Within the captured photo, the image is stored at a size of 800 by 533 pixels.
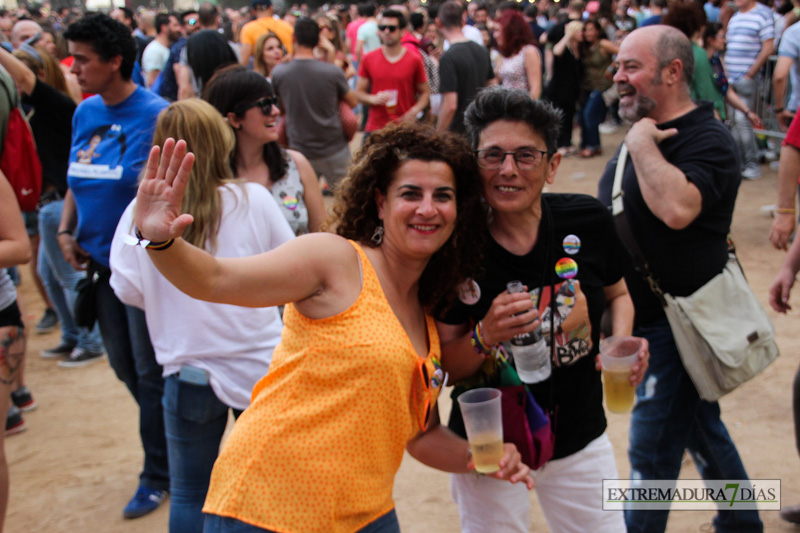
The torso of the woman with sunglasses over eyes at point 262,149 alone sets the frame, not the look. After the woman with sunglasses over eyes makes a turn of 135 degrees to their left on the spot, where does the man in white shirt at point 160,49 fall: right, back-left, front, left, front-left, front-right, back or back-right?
front

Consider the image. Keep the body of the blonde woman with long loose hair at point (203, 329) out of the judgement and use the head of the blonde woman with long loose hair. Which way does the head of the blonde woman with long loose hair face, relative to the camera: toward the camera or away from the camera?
away from the camera

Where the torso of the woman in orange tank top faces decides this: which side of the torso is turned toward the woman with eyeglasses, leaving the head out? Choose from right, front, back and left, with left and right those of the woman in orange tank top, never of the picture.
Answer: left

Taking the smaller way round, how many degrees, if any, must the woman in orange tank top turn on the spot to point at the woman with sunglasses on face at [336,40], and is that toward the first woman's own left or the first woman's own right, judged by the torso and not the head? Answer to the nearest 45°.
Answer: approximately 135° to the first woman's own left

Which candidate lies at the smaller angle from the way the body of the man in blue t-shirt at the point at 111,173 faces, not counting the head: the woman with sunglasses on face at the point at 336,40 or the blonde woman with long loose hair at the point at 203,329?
the blonde woman with long loose hair

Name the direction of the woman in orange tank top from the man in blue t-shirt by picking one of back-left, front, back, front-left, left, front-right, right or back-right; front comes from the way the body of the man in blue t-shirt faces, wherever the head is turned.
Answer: front-left

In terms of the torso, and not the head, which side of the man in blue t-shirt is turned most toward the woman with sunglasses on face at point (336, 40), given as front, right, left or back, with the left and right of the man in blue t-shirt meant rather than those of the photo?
back

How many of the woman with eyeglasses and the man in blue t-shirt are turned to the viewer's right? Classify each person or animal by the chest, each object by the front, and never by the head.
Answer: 0

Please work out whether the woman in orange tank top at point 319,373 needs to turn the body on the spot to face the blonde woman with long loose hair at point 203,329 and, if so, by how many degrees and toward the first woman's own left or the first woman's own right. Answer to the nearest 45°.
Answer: approximately 180°

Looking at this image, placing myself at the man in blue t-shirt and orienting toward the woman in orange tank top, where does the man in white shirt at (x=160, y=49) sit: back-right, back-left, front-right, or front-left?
back-left

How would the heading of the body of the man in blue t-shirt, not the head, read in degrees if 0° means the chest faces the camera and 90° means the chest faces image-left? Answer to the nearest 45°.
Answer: approximately 45°

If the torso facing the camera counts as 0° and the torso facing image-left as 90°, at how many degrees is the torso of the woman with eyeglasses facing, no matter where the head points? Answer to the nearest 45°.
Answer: approximately 0°
